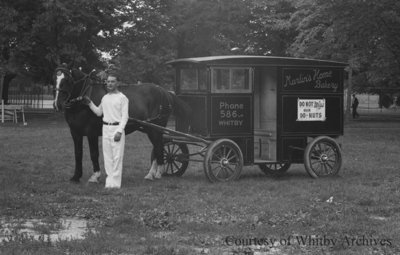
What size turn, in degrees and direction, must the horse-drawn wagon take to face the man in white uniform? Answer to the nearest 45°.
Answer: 0° — it already faces them

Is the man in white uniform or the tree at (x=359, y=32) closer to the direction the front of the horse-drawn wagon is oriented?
the man in white uniform

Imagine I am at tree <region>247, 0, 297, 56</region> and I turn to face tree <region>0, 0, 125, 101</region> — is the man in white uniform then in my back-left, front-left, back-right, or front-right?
front-left

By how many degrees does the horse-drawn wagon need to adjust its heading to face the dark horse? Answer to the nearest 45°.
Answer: approximately 45° to its right

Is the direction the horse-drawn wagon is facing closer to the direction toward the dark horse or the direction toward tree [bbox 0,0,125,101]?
the dark horse

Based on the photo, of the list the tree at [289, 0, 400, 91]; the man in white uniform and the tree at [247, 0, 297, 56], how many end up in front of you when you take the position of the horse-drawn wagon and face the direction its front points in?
1

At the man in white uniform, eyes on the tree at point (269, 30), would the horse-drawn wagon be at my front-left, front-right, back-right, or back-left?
front-right

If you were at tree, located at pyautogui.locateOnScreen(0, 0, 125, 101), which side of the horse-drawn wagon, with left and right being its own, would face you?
right

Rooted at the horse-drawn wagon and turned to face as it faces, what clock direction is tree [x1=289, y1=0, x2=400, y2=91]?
The tree is roughly at 5 o'clock from the horse-drawn wagon.

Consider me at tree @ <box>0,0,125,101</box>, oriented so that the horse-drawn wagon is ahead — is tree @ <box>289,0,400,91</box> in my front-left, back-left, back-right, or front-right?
front-left

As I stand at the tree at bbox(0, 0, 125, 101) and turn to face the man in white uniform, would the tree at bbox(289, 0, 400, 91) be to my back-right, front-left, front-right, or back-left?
front-left

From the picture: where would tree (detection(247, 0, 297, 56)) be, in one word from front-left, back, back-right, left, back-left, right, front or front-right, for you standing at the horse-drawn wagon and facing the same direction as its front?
back-right

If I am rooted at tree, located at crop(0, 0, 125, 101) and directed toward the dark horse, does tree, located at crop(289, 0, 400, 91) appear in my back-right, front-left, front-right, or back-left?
front-left
